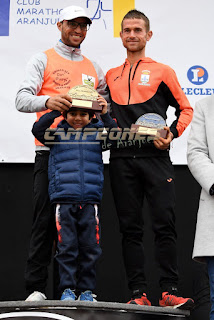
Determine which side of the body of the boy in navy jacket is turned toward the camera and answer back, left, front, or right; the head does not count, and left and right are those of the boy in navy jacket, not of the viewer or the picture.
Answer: front

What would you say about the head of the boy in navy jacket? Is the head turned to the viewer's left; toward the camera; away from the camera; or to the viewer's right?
toward the camera
